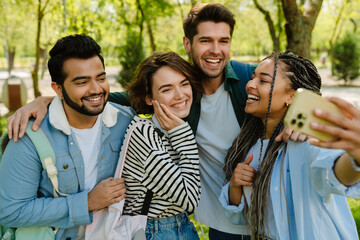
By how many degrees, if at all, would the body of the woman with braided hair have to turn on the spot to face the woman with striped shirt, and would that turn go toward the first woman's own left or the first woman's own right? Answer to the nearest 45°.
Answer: approximately 45° to the first woman's own right

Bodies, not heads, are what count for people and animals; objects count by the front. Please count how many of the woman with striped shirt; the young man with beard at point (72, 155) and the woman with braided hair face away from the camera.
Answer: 0

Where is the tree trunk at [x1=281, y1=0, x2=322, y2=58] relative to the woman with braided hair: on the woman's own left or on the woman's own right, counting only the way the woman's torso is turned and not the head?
on the woman's own right

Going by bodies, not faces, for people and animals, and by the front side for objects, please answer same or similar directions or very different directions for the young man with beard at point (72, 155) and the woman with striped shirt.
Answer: same or similar directions

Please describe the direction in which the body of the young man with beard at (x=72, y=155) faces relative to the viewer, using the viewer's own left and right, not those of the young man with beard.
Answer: facing the viewer and to the right of the viewer

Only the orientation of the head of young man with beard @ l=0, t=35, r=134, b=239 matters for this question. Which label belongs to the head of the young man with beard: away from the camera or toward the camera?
toward the camera

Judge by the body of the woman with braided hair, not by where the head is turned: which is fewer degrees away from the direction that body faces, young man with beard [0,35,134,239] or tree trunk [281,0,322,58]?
the young man with beard

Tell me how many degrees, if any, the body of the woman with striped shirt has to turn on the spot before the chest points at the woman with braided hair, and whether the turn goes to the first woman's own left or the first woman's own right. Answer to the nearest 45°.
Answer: approximately 45° to the first woman's own left

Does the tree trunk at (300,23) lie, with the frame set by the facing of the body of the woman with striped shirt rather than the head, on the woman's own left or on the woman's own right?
on the woman's own left

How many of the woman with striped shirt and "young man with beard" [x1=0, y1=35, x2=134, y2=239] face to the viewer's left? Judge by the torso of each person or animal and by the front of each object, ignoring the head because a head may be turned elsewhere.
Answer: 0

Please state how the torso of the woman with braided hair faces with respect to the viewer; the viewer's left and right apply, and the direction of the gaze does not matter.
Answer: facing the viewer and to the left of the viewer

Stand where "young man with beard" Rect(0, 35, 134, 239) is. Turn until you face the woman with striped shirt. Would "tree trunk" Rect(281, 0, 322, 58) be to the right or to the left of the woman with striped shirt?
left

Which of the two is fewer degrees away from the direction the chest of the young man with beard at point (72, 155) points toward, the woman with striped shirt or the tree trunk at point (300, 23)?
the woman with striped shirt
